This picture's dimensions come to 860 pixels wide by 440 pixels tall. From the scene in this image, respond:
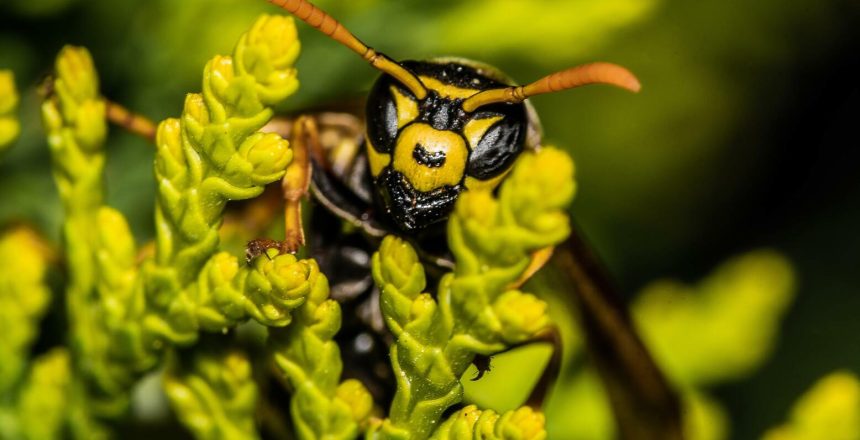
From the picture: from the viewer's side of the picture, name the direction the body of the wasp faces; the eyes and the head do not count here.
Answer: toward the camera

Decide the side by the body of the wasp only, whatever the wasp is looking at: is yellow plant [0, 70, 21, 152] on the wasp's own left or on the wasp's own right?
on the wasp's own right
